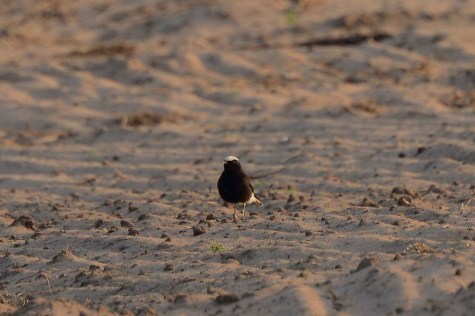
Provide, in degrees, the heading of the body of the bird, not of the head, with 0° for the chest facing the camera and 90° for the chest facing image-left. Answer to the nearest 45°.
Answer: approximately 45°

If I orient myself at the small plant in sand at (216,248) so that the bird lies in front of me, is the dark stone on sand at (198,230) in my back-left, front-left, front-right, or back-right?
front-left

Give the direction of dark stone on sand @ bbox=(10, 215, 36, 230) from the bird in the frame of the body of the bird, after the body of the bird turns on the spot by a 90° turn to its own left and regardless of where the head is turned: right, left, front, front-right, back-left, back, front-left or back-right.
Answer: back-right

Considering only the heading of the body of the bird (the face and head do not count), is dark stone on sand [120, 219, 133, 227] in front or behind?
in front

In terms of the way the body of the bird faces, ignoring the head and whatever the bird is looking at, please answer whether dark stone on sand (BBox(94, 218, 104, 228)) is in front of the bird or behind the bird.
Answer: in front

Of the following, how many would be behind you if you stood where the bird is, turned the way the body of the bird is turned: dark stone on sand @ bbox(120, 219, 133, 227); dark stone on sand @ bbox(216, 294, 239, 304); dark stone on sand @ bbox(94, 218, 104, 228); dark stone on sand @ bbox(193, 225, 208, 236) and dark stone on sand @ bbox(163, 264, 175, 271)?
0

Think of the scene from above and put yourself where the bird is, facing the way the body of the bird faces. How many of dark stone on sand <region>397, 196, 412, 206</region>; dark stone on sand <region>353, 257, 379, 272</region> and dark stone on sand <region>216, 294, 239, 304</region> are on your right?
0

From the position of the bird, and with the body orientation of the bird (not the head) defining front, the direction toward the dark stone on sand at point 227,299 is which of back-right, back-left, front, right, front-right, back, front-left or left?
front-left

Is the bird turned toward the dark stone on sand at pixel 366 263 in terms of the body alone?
no

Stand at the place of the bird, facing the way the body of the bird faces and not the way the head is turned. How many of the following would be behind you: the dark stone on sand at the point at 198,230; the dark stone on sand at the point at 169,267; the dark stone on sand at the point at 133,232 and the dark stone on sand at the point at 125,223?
0

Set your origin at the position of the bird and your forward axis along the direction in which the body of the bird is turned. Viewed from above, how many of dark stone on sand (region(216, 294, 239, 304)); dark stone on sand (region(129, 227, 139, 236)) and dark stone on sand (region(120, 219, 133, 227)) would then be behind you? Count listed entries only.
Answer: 0

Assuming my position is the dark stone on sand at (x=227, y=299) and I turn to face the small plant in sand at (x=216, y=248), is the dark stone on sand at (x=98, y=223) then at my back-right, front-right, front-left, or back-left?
front-left

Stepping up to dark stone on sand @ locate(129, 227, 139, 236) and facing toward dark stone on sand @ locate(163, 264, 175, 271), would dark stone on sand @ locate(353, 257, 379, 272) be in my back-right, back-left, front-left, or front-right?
front-left
